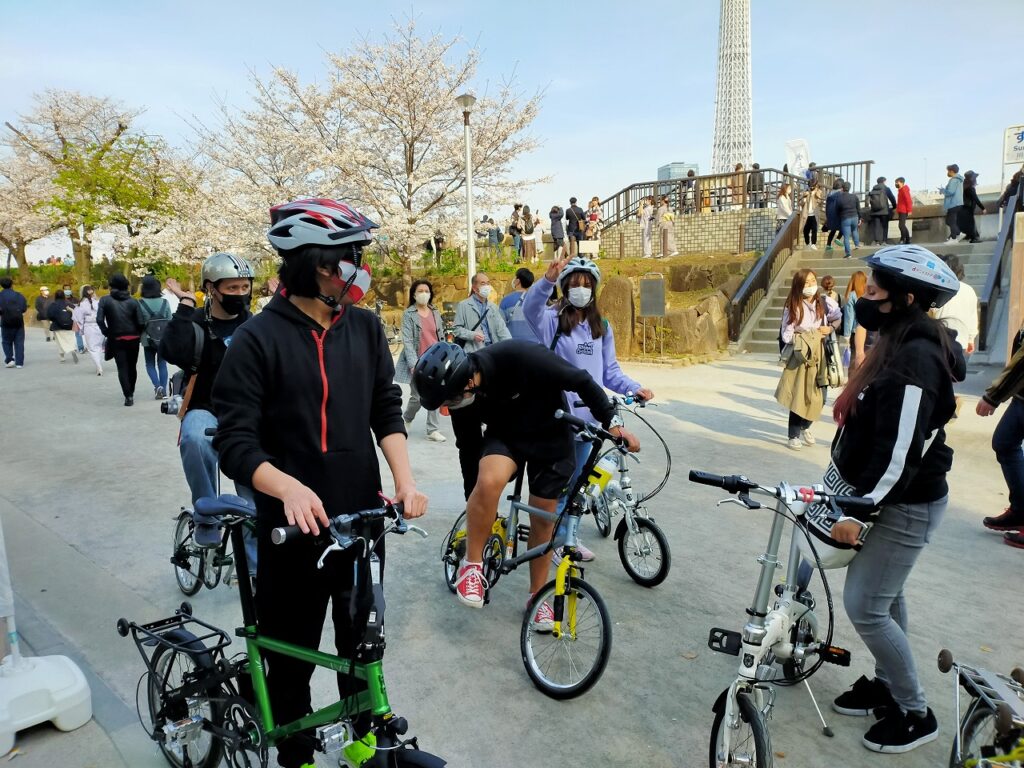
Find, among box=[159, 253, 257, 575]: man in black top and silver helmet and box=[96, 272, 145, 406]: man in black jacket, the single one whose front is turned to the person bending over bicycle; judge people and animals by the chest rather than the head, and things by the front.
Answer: box=[159, 253, 257, 575]: man in black top and silver helmet

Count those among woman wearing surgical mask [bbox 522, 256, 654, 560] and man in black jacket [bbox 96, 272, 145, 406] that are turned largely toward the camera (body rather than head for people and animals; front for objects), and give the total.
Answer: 1

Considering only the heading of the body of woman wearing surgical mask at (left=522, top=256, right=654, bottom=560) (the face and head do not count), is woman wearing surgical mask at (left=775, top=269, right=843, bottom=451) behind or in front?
behind

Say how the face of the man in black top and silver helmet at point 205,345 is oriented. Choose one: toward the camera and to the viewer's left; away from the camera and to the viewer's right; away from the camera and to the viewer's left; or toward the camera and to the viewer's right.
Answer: toward the camera and to the viewer's right

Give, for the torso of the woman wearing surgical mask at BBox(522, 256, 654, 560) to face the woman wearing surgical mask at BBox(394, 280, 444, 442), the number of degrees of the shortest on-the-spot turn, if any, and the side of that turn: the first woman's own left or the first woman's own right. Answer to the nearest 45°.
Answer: approximately 135° to the first woman's own right

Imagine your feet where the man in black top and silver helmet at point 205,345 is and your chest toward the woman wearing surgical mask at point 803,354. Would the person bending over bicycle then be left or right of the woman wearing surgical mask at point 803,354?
right

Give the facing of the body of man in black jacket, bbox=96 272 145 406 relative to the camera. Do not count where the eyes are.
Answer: away from the camera

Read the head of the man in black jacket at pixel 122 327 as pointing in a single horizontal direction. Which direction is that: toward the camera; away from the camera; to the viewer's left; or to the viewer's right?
away from the camera
